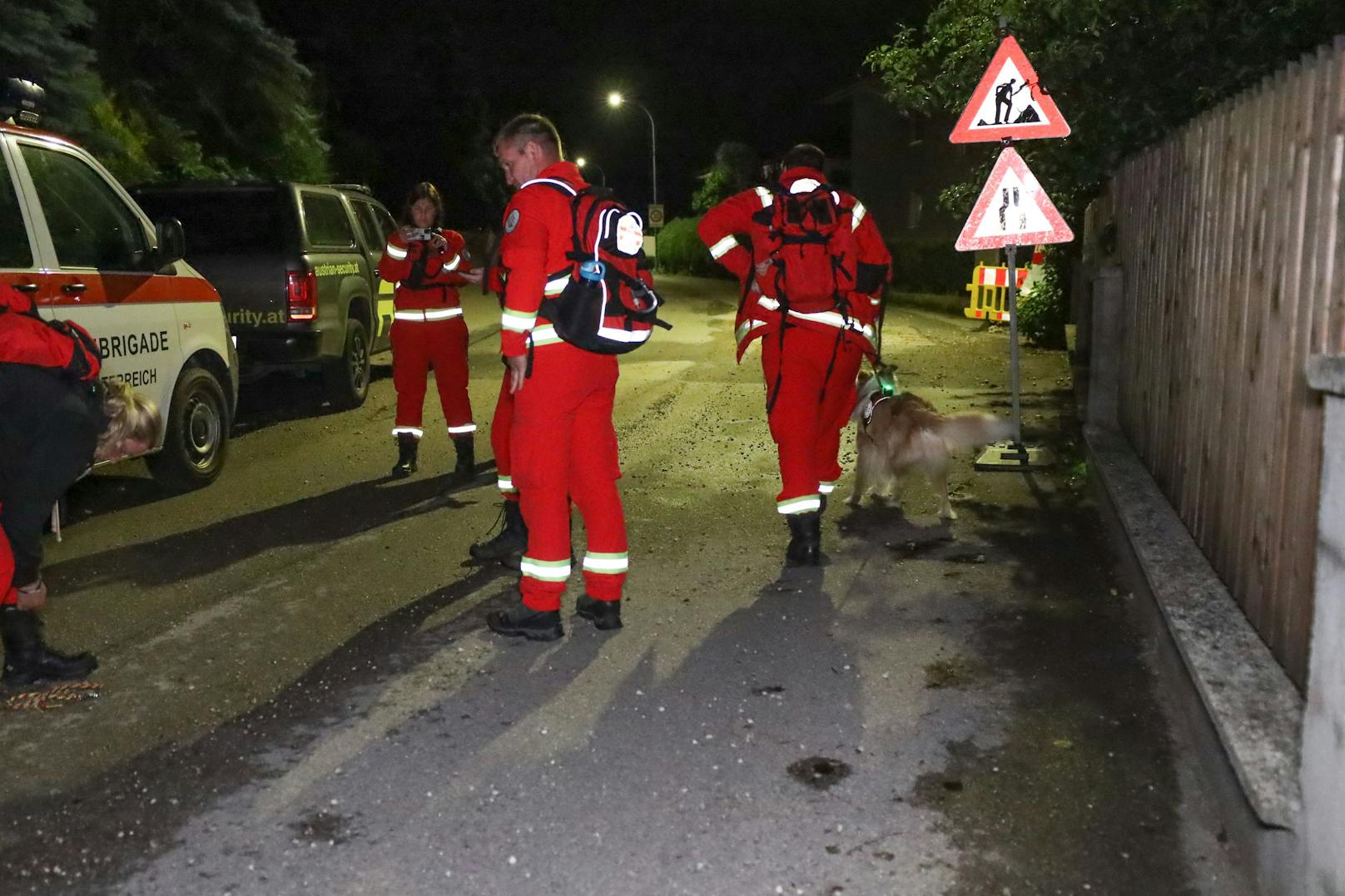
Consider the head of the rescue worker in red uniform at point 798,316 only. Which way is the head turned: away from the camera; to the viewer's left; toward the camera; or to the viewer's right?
away from the camera

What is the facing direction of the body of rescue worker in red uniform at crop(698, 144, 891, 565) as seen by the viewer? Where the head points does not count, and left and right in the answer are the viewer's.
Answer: facing away from the viewer

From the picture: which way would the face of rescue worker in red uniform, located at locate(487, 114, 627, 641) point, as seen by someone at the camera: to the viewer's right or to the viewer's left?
to the viewer's left

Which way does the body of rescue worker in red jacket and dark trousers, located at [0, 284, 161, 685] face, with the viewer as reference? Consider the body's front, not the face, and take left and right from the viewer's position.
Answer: facing to the right of the viewer

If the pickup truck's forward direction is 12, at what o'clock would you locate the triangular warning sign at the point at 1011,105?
The triangular warning sign is roughly at 3 o'clock from the pickup truck.

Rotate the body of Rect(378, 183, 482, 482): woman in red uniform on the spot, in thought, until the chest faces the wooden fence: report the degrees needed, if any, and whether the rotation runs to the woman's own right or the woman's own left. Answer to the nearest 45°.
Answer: approximately 45° to the woman's own left

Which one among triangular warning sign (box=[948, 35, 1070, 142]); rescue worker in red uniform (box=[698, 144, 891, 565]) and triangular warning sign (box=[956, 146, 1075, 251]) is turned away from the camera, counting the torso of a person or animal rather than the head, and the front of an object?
the rescue worker in red uniform

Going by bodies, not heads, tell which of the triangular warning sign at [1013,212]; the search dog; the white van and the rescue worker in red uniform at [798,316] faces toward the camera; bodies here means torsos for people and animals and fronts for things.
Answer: the triangular warning sign

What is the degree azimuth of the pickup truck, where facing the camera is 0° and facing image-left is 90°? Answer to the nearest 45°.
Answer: approximately 225°

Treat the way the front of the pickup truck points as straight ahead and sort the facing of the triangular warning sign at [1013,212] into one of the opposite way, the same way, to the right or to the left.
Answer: the opposite way

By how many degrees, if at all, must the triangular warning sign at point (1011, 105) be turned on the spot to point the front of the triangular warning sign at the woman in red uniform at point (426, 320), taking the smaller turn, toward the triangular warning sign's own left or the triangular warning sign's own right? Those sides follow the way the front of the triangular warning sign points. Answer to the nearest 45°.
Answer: approximately 90° to the triangular warning sign's own right
